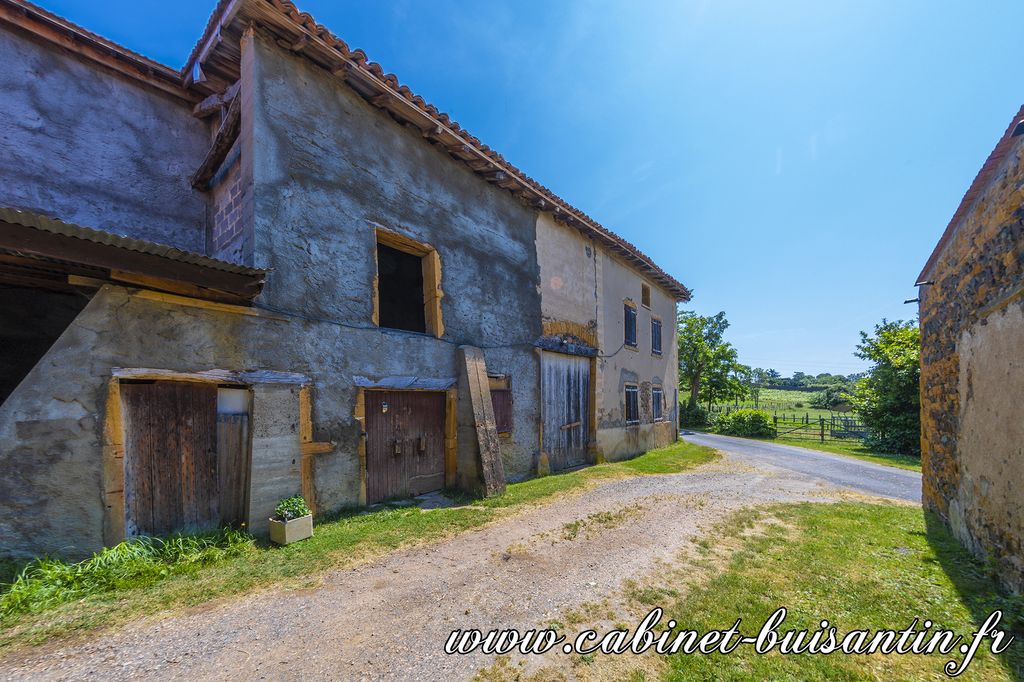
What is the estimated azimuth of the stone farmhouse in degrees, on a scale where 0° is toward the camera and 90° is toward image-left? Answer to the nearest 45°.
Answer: approximately 315°

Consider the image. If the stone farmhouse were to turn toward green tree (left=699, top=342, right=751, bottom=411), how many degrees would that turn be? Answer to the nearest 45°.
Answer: approximately 90° to its left

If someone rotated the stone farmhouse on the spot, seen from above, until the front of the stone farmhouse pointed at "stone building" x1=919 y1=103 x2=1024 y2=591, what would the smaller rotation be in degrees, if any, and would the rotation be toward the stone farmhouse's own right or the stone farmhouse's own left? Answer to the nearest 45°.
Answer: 0° — it already faces it

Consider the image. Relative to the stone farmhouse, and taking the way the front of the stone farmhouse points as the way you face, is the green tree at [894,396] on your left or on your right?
on your left

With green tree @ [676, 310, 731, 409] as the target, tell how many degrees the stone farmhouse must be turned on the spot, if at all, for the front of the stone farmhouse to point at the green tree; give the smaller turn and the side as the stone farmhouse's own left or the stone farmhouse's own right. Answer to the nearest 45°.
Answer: approximately 90° to the stone farmhouse's own left

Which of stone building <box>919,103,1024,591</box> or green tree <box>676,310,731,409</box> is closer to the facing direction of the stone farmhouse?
the stone building
